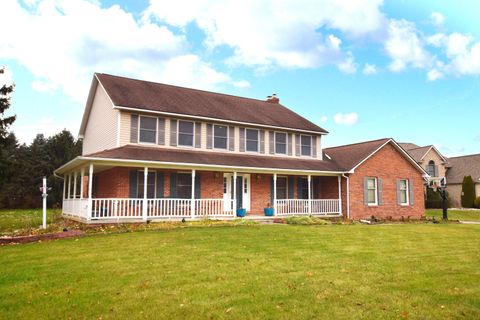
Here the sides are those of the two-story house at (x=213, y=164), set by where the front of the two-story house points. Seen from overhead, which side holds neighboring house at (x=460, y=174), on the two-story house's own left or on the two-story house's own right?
on the two-story house's own left

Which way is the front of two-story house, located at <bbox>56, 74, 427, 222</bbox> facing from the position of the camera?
facing the viewer and to the right of the viewer

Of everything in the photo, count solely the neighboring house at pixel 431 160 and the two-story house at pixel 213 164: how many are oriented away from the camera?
0

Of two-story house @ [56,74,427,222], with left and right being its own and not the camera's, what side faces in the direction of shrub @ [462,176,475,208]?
left
